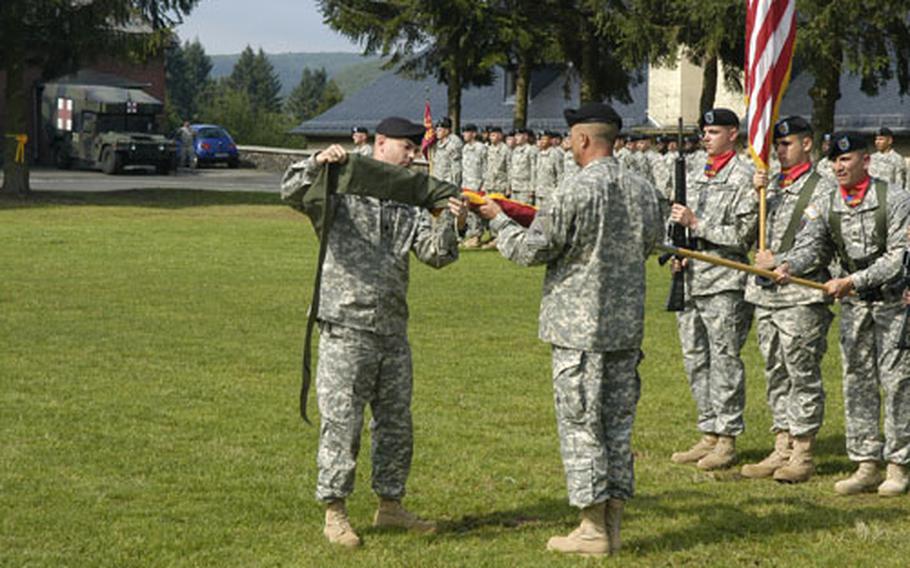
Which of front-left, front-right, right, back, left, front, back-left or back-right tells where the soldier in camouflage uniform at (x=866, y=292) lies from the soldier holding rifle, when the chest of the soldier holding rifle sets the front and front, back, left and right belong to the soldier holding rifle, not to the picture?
left

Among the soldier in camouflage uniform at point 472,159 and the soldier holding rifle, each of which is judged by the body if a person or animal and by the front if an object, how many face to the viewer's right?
0

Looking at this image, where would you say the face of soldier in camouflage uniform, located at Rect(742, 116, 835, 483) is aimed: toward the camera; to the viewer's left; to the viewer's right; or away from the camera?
to the viewer's left

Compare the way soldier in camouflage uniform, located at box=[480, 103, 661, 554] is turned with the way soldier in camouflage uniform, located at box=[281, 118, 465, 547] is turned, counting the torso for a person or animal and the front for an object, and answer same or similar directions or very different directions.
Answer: very different directions

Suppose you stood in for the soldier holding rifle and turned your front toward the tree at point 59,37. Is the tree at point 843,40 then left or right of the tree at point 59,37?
right

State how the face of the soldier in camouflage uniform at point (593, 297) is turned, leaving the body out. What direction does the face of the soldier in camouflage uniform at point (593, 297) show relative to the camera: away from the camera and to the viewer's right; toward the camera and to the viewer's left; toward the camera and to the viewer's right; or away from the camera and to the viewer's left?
away from the camera and to the viewer's left
